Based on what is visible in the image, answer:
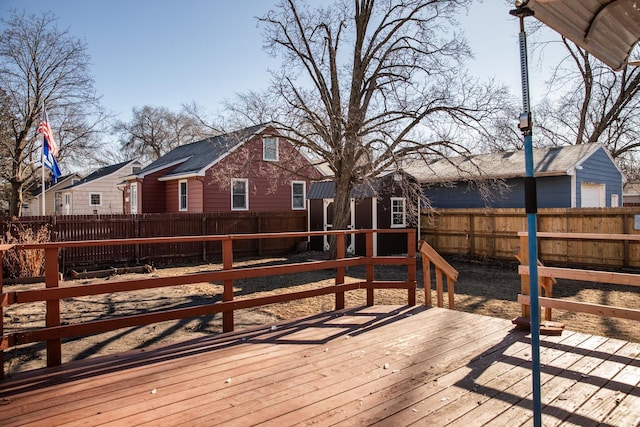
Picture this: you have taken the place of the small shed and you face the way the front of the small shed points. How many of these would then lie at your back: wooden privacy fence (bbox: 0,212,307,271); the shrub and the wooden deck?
0

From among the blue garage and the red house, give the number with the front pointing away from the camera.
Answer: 0

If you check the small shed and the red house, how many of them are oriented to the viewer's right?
0

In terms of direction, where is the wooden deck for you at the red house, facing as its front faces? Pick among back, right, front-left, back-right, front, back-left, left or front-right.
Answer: front-left

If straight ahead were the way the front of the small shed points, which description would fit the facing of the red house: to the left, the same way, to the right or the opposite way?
the same way

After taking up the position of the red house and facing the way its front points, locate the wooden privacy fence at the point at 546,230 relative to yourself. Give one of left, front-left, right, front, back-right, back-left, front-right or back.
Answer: left

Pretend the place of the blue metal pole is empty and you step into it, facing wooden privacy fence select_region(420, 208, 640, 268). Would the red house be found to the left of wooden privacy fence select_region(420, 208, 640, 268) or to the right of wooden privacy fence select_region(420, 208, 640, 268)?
left

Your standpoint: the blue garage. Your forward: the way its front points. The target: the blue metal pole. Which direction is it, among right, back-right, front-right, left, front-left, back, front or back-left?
front-right

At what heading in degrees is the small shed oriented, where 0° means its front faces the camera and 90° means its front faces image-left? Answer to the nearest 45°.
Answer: approximately 45°

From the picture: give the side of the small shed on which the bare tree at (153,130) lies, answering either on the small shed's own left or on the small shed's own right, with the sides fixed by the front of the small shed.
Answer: on the small shed's own right

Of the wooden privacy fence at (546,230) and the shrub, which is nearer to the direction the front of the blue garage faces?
the wooden privacy fence

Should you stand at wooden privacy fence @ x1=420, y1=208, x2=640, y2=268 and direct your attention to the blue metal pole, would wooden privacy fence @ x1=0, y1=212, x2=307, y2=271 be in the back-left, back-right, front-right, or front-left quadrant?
front-right

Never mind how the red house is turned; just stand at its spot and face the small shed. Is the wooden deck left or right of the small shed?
right

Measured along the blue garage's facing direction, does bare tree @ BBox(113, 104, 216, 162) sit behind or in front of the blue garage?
behind

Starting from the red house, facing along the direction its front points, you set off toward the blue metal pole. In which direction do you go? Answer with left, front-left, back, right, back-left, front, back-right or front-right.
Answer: front-left

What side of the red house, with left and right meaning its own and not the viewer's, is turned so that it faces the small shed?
left

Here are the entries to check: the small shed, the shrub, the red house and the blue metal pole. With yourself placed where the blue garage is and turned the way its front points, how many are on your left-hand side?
0

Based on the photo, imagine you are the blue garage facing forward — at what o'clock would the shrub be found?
The shrub is roughly at 3 o'clock from the blue garage.

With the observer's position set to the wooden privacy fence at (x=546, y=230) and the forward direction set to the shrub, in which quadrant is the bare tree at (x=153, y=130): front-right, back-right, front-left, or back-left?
front-right

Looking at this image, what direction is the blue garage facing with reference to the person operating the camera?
facing the viewer and to the right of the viewer

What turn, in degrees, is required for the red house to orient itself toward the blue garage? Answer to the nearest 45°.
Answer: approximately 90° to its left
